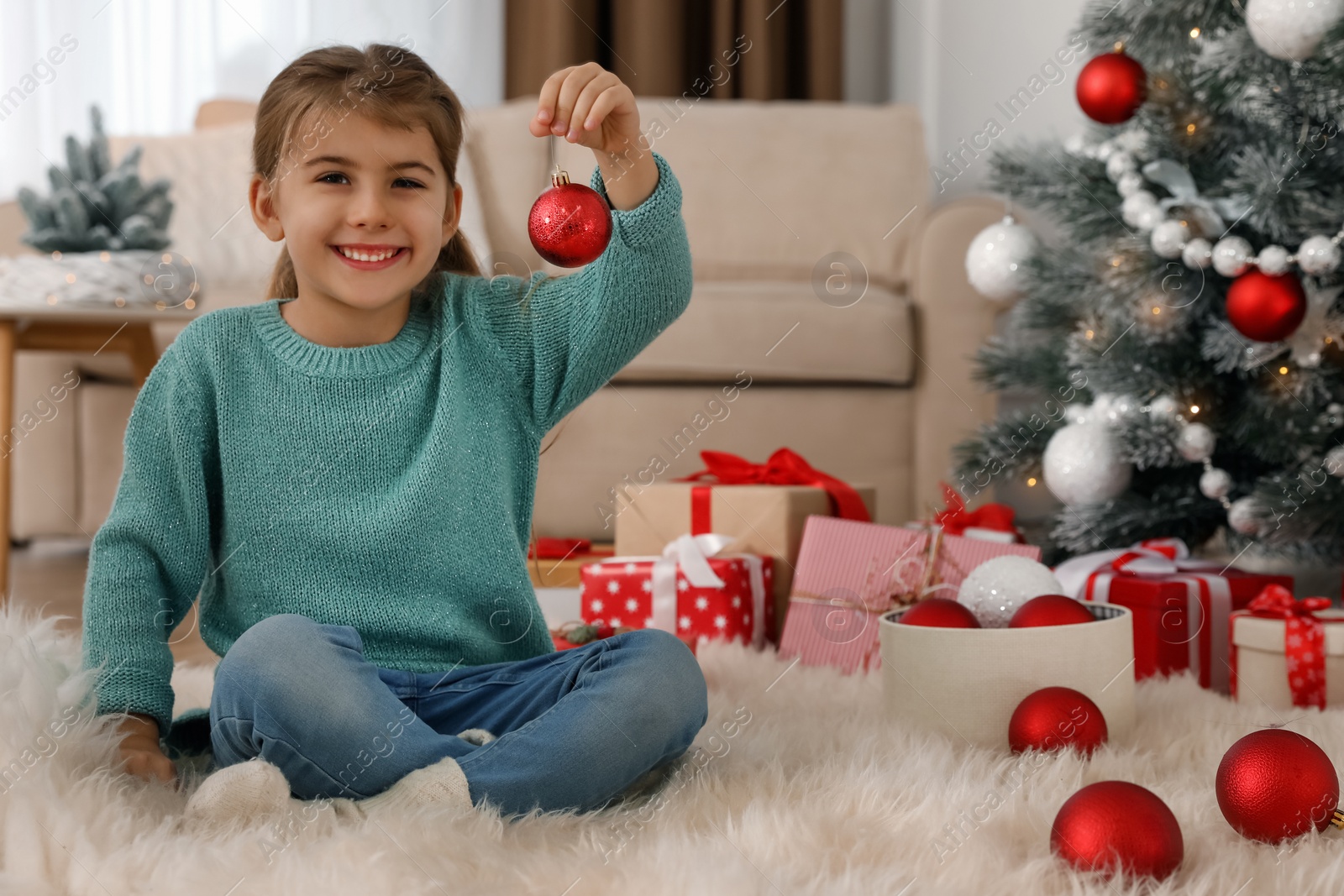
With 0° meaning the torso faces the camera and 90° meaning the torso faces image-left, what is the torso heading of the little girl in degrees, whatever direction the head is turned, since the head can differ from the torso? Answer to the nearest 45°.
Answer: approximately 0°

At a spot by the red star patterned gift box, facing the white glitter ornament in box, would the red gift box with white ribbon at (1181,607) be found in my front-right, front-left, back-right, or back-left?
front-left

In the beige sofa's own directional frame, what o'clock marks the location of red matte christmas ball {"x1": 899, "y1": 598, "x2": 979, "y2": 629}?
The red matte christmas ball is roughly at 12 o'clock from the beige sofa.

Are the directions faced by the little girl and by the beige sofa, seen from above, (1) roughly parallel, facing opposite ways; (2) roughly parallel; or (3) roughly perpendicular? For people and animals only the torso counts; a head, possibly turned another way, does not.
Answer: roughly parallel

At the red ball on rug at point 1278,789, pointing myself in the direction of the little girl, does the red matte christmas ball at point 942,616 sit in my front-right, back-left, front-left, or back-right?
front-right

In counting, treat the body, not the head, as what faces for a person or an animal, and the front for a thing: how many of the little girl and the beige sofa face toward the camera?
2

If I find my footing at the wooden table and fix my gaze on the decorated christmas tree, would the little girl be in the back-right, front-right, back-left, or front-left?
front-right

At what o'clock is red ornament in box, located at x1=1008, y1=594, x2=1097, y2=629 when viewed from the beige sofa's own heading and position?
The red ornament in box is roughly at 12 o'clock from the beige sofa.

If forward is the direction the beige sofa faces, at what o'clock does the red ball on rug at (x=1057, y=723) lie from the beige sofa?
The red ball on rug is roughly at 12 o'clock from the beige sofa.

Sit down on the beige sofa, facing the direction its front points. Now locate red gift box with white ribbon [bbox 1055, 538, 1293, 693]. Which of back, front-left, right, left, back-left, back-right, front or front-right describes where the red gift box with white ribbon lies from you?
front

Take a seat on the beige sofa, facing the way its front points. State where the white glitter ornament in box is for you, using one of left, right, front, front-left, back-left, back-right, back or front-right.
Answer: front

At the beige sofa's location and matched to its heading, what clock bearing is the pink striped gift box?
The pink striped gift box is roughly at 12 o'clock from the beige sofa.
